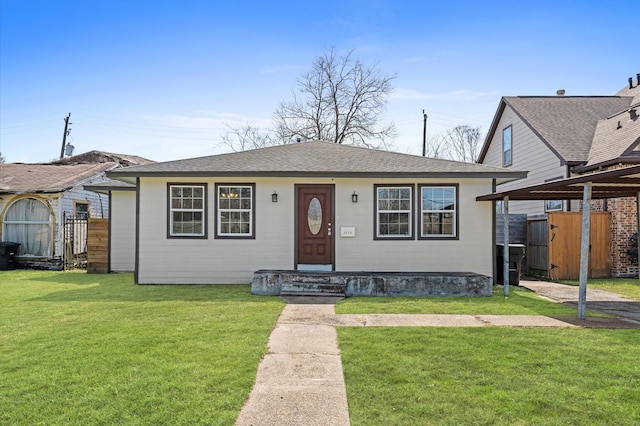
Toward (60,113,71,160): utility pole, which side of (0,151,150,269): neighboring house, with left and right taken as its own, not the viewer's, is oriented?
back

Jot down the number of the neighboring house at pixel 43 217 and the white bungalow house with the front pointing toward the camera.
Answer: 2

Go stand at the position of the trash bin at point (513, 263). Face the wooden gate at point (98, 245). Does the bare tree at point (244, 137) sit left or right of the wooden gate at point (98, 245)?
right

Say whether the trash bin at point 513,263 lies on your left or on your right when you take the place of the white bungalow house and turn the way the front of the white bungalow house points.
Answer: on your left

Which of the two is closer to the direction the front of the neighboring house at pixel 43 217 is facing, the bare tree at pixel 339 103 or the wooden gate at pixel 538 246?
the wooden gate

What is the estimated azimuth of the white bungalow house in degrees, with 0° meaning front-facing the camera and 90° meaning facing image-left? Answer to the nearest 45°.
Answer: approximately 0°

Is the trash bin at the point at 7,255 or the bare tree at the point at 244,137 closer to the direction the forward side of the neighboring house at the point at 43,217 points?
the trash bin

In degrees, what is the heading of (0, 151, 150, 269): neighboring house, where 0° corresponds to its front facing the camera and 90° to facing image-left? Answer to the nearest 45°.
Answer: approximately 0°
